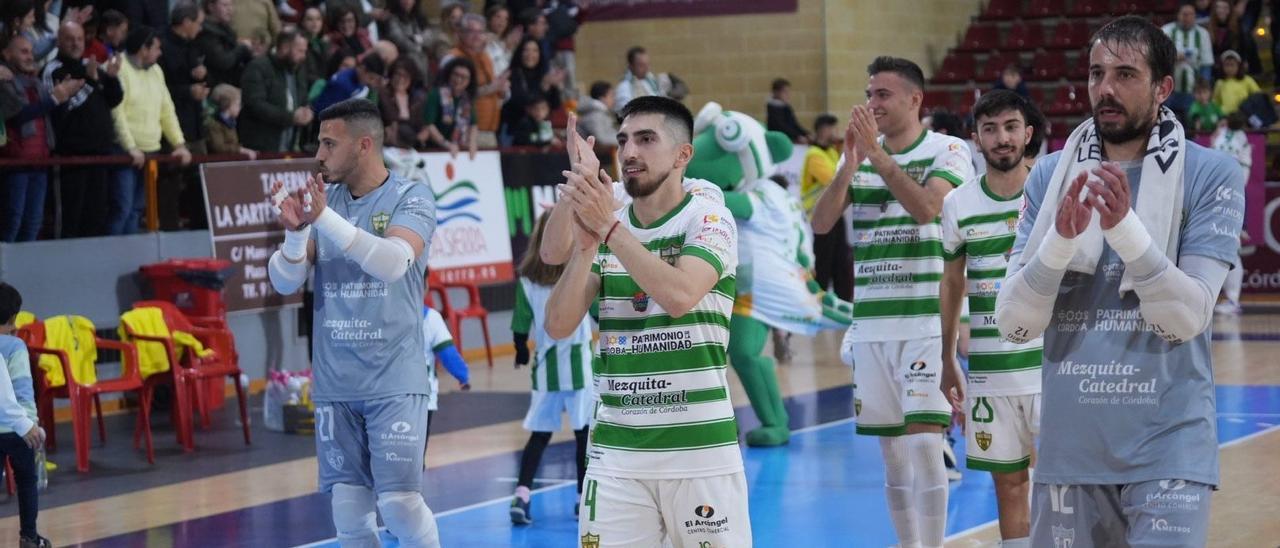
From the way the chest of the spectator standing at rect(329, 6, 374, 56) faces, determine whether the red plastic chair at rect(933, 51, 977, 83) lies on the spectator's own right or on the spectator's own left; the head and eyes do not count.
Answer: on the spectator's own left

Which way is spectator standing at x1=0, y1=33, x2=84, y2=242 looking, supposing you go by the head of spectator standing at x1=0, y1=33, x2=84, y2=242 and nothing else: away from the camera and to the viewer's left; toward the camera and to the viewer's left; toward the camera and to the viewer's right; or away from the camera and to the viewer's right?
toward the camera and to the viewer's right

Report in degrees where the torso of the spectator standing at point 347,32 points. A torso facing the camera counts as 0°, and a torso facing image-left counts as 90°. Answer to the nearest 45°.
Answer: approximately 315°

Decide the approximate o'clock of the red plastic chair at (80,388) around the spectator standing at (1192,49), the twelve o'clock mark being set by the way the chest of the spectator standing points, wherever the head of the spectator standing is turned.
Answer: The red plastic chair is roughly at 1 o'clock from the spectator standing.
